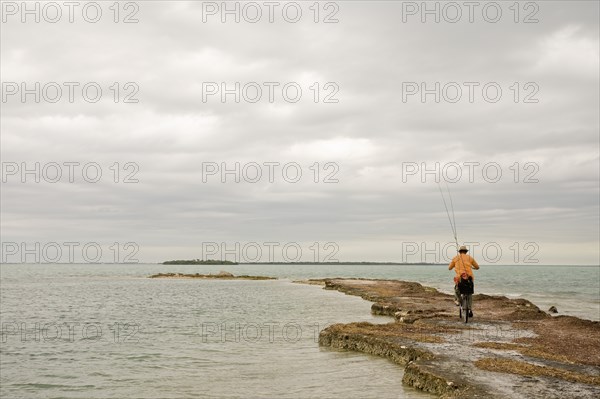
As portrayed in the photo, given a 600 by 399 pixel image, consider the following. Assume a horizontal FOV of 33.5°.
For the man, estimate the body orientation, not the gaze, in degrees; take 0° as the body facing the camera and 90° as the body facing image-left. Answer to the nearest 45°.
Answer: approximately 180°
